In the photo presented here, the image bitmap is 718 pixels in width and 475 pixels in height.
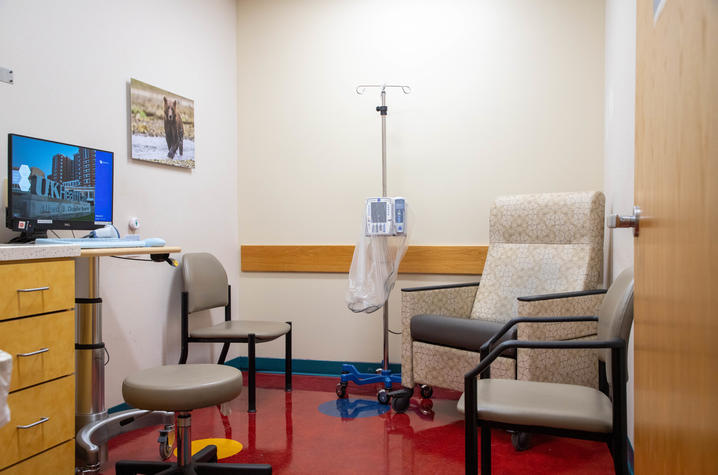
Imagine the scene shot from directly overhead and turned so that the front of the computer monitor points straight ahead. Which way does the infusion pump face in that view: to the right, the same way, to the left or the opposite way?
to the right

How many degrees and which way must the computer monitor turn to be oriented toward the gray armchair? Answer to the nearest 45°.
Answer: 0° — it already faces it

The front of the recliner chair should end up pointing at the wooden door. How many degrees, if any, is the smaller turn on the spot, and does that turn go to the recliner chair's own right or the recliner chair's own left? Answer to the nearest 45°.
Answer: approximately 45° to the recliner chair's own left

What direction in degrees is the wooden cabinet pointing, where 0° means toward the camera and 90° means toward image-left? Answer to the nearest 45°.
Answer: approximately 315°

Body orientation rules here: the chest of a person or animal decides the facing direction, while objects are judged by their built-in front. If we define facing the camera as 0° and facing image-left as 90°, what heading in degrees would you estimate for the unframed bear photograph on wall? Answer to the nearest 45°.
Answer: approximately 315°

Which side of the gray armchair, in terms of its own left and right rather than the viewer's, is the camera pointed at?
left

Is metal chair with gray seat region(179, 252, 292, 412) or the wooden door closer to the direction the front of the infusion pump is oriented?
the wooden door

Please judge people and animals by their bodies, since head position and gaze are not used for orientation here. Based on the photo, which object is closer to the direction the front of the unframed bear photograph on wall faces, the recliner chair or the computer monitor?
the recliner chair

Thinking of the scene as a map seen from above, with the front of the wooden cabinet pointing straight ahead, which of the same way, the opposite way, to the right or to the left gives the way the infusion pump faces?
to the right
